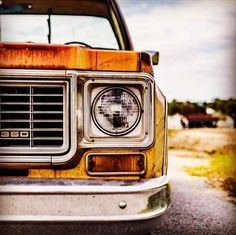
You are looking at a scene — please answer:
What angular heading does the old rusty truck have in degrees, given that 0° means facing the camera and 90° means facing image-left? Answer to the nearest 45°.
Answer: approximately 0°

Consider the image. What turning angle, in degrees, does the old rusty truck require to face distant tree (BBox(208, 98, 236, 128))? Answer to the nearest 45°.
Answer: approximately 135° to its left
